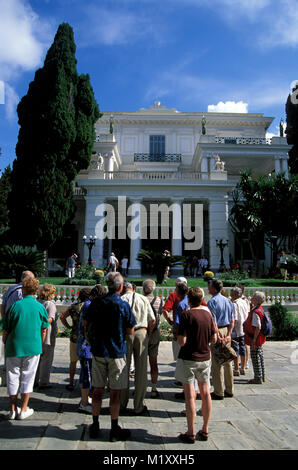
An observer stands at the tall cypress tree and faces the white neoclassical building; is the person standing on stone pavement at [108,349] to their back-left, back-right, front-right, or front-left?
back-right

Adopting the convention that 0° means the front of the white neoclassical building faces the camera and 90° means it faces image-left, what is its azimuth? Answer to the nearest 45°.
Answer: approximately 0°

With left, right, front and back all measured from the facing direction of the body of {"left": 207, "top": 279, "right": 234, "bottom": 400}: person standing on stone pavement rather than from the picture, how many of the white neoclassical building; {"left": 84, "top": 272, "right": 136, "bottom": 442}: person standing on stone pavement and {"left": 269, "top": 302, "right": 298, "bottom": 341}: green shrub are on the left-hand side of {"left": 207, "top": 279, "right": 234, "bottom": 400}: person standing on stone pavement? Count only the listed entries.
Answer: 1

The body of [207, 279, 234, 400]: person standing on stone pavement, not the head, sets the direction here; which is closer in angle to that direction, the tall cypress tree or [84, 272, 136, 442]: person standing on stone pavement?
the tall cypress tree

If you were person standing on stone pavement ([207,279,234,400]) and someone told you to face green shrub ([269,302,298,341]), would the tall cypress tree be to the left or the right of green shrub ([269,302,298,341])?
left

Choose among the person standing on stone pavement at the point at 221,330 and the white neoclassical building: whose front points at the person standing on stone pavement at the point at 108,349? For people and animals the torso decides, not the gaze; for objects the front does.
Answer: the white neoclassical building

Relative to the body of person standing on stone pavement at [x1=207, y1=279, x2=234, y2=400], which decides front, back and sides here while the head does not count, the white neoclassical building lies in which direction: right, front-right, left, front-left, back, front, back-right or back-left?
front-right

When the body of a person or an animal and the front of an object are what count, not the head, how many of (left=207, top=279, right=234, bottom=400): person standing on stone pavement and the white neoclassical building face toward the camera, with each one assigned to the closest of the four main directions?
1

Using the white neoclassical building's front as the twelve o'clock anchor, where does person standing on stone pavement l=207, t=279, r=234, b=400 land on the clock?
The person standing on stone pavement is roughly at 12 o'clock from the white neoclassical building.

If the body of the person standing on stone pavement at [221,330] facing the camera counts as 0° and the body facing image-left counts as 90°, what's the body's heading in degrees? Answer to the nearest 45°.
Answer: approximately 135°
